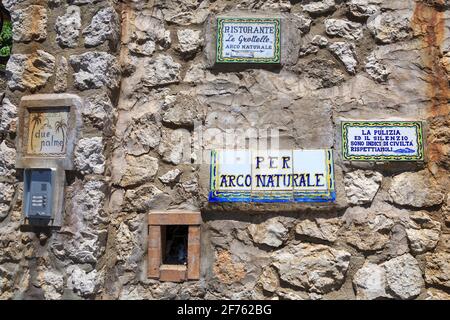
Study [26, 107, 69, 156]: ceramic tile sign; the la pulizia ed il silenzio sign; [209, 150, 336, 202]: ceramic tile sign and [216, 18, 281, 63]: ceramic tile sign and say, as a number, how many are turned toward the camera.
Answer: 4

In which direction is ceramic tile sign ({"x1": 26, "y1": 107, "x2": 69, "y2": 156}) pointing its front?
toward the camera

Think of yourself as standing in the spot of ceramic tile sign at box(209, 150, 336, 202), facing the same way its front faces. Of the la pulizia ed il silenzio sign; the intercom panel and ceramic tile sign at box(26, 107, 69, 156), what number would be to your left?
1

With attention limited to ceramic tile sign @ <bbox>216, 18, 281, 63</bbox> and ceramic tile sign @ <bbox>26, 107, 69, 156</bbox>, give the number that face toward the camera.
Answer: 2

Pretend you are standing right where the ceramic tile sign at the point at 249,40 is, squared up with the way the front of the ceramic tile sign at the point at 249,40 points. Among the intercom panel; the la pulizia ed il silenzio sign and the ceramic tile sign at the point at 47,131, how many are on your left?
1

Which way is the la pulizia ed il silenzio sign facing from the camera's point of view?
toward the camera

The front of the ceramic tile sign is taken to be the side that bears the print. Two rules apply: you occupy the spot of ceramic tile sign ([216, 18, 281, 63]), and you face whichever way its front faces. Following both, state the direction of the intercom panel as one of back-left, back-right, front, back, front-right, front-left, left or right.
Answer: right

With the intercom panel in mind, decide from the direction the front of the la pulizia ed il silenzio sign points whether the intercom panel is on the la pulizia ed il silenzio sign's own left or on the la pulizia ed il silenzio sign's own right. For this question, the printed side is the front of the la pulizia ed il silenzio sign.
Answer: on the la pulizia ed il silenzio sign's own right

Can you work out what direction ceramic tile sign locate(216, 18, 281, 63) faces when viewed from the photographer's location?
facing the viewer

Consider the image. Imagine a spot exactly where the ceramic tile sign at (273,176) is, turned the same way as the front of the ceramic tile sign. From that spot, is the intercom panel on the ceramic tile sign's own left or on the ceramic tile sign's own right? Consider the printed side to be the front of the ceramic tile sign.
on the ceramic tile sign's own right

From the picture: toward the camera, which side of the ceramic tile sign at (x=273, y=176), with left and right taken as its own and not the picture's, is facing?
front

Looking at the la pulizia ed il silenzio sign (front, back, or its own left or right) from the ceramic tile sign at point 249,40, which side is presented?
right

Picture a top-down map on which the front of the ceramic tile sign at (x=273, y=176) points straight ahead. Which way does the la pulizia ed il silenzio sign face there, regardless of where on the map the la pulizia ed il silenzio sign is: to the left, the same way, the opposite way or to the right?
the same way
